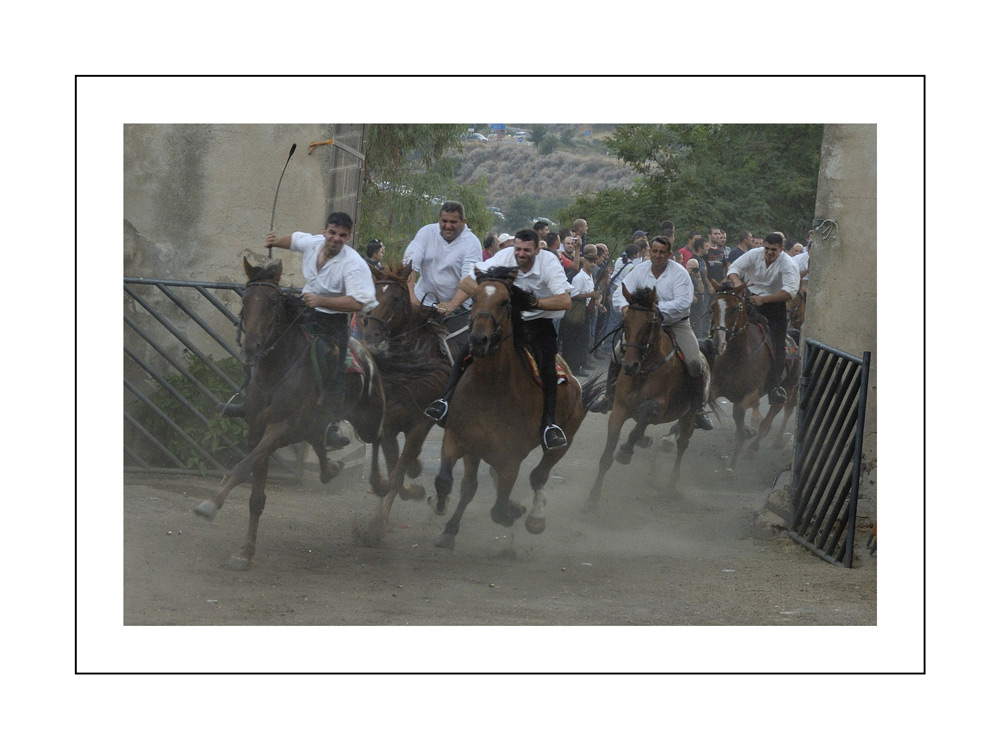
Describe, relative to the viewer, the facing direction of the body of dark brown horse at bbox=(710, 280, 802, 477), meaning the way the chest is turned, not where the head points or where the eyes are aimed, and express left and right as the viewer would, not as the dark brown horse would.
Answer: facing the viewer and to the left of the viewer

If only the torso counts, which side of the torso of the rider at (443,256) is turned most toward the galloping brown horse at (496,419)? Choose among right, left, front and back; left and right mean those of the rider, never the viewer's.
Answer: front

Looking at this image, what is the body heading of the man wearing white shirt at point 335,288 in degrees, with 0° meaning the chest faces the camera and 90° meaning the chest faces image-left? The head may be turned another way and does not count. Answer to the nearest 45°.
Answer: approximately 45°

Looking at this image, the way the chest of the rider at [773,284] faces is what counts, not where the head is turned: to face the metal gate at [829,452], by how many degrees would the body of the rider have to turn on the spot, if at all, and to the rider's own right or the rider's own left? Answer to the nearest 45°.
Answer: approximately 45° to the rider's own left

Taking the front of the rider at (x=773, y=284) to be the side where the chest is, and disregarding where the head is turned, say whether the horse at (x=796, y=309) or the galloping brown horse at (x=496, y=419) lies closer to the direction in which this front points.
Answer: the galloping brown horse

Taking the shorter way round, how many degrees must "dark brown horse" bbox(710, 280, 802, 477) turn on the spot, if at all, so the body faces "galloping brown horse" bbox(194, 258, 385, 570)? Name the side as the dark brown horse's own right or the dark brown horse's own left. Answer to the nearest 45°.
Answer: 0° — it already faces it

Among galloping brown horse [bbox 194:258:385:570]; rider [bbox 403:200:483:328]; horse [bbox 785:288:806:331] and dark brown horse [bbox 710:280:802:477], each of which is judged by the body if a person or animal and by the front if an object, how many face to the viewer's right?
0

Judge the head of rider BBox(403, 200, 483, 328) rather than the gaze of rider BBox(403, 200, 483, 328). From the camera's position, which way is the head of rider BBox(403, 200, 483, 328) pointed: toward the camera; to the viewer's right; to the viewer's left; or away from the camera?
toward the camera

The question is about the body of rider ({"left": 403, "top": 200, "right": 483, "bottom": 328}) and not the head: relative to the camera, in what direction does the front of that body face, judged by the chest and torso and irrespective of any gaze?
toward the camera

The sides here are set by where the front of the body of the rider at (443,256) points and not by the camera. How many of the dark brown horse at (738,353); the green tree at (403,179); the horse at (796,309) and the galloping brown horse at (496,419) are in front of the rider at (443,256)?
1
